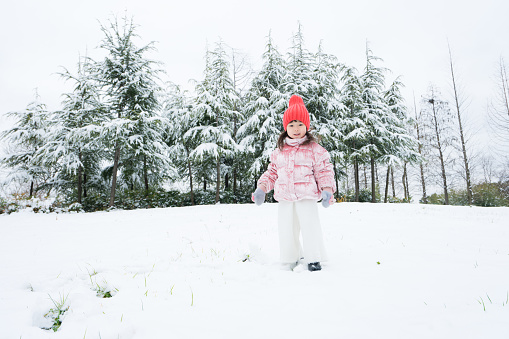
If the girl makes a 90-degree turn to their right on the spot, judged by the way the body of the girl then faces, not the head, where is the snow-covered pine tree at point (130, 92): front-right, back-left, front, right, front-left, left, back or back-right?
front-right

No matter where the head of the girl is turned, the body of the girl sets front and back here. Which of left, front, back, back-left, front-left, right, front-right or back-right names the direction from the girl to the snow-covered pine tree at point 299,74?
back

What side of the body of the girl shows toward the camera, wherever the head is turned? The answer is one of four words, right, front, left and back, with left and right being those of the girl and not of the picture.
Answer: front

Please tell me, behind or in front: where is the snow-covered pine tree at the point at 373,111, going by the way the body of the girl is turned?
behind

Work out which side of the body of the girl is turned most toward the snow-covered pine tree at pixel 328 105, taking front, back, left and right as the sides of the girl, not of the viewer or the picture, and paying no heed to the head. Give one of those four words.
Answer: back

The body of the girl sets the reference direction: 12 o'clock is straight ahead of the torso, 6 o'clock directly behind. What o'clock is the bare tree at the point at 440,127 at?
The bare tree is roughly at 7 o'clock from the girl.

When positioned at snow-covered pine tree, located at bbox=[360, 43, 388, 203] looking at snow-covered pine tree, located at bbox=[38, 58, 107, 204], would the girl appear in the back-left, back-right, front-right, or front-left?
front-left
